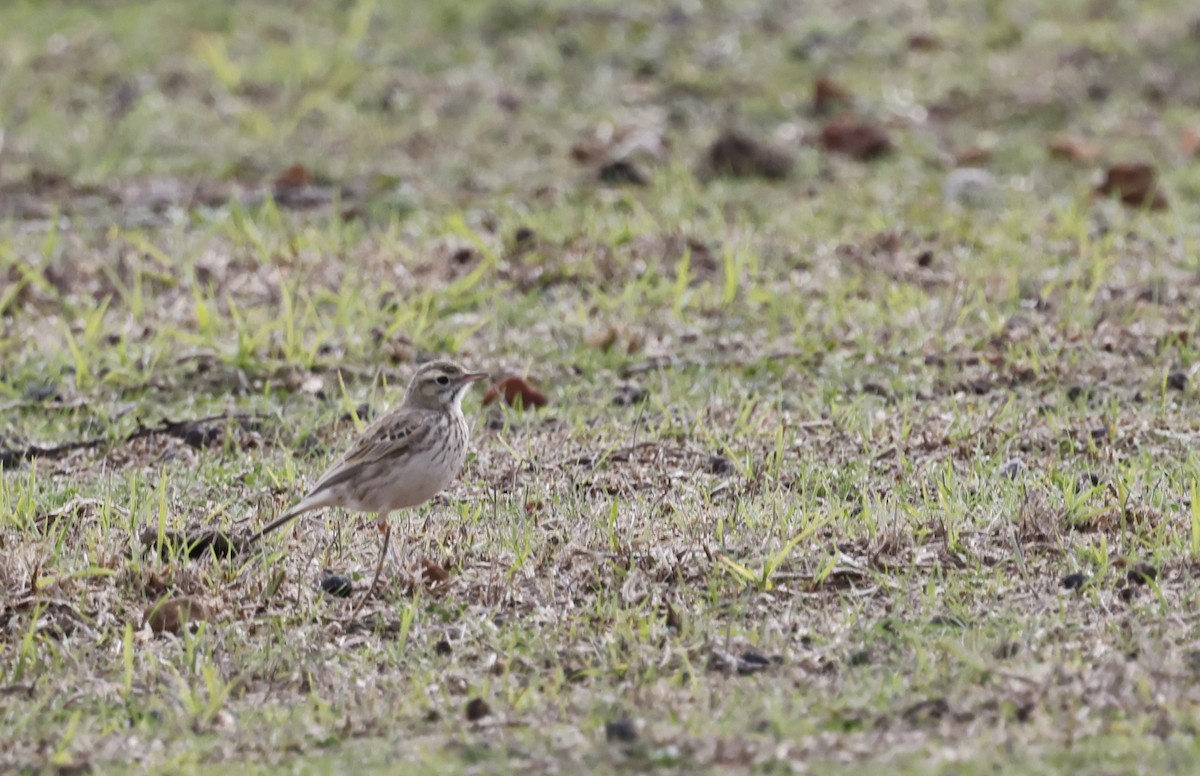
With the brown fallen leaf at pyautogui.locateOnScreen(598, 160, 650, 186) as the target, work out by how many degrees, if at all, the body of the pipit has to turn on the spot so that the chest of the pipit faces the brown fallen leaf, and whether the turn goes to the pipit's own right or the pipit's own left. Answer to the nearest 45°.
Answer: approximately 90° to the pipit's own left

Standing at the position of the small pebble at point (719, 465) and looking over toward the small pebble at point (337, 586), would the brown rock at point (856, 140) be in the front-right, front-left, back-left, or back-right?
back-right

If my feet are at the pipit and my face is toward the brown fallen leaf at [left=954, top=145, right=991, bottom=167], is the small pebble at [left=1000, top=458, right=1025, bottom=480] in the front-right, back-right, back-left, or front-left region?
front-right

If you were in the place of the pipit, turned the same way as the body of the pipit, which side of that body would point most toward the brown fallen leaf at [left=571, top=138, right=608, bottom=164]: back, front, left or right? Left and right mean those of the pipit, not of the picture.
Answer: left

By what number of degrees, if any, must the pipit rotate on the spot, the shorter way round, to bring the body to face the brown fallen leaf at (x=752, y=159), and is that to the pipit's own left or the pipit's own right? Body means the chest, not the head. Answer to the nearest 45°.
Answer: approximately 45° to the pipit's own left

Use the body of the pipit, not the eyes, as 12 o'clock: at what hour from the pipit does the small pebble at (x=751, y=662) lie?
The small pebble is roughly at 2 o'clock from the pipit.

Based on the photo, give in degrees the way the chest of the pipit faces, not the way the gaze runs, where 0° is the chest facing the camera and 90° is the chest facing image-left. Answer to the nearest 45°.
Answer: approximately 270°

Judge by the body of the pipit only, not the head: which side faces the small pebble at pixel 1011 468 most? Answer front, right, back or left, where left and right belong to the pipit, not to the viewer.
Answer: front

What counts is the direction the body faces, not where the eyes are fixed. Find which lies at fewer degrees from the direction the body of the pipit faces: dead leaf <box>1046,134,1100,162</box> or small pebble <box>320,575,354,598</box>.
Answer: the dead leaf

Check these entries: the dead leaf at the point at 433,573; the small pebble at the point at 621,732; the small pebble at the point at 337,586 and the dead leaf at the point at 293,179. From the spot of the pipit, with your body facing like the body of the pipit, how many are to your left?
1

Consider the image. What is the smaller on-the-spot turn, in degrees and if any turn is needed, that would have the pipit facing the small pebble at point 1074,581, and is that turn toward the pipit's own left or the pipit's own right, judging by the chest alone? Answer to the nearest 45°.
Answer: approximately 45° to the pipit's own right

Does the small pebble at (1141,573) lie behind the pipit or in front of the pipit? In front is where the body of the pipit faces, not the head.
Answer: in front
